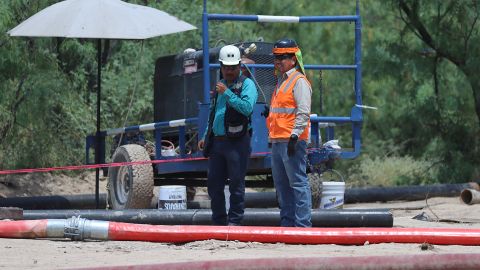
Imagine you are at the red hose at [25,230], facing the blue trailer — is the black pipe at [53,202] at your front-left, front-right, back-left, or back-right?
front-left

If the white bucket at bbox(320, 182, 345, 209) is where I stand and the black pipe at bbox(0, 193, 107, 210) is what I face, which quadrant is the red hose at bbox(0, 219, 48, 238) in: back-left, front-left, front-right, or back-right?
front-left
